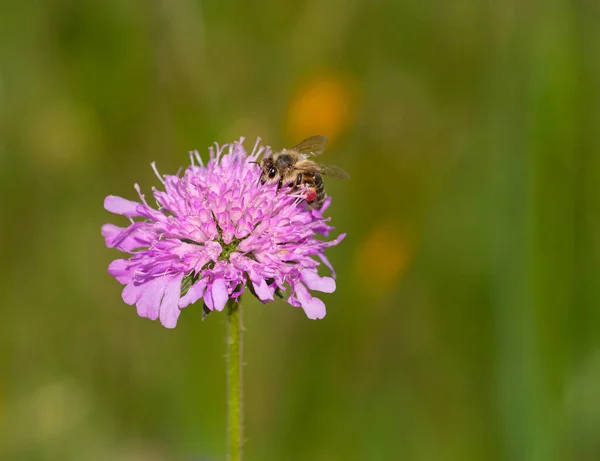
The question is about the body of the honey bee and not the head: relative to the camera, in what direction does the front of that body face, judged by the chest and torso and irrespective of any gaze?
to the viewer's left
